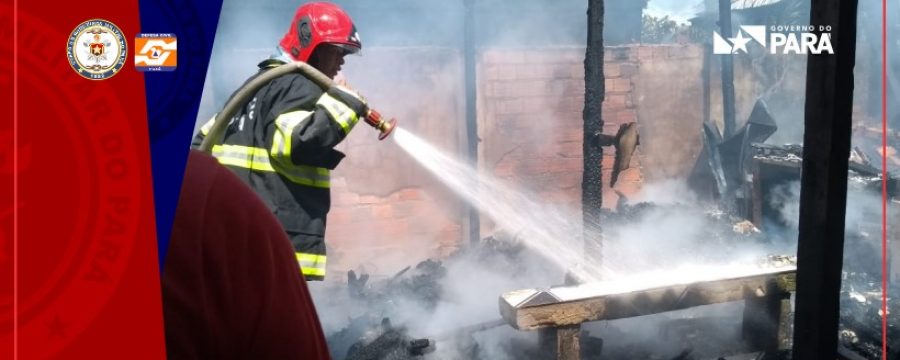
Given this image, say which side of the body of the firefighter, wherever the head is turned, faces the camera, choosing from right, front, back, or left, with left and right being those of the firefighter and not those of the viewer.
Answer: right

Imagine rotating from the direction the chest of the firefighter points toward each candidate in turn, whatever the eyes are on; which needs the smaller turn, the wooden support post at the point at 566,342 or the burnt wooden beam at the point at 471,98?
the wooden support post

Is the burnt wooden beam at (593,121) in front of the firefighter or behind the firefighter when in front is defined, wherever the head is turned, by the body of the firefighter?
in front

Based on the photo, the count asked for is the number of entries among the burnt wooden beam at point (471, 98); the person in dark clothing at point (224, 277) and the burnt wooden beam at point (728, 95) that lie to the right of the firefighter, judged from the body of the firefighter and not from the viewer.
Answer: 1

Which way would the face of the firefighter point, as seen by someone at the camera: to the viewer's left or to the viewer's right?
to the viewer's right

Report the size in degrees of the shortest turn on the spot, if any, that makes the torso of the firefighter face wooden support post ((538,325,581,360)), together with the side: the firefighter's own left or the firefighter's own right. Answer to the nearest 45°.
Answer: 0° — they already face it

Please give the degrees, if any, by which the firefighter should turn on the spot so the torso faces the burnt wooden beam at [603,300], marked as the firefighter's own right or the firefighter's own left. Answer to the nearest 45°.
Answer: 0° — they already face it

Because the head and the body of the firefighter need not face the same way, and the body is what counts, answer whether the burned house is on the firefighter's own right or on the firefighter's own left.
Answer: on the firefighter's own left

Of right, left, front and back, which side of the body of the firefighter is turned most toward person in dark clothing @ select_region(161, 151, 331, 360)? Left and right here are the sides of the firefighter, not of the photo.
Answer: right
